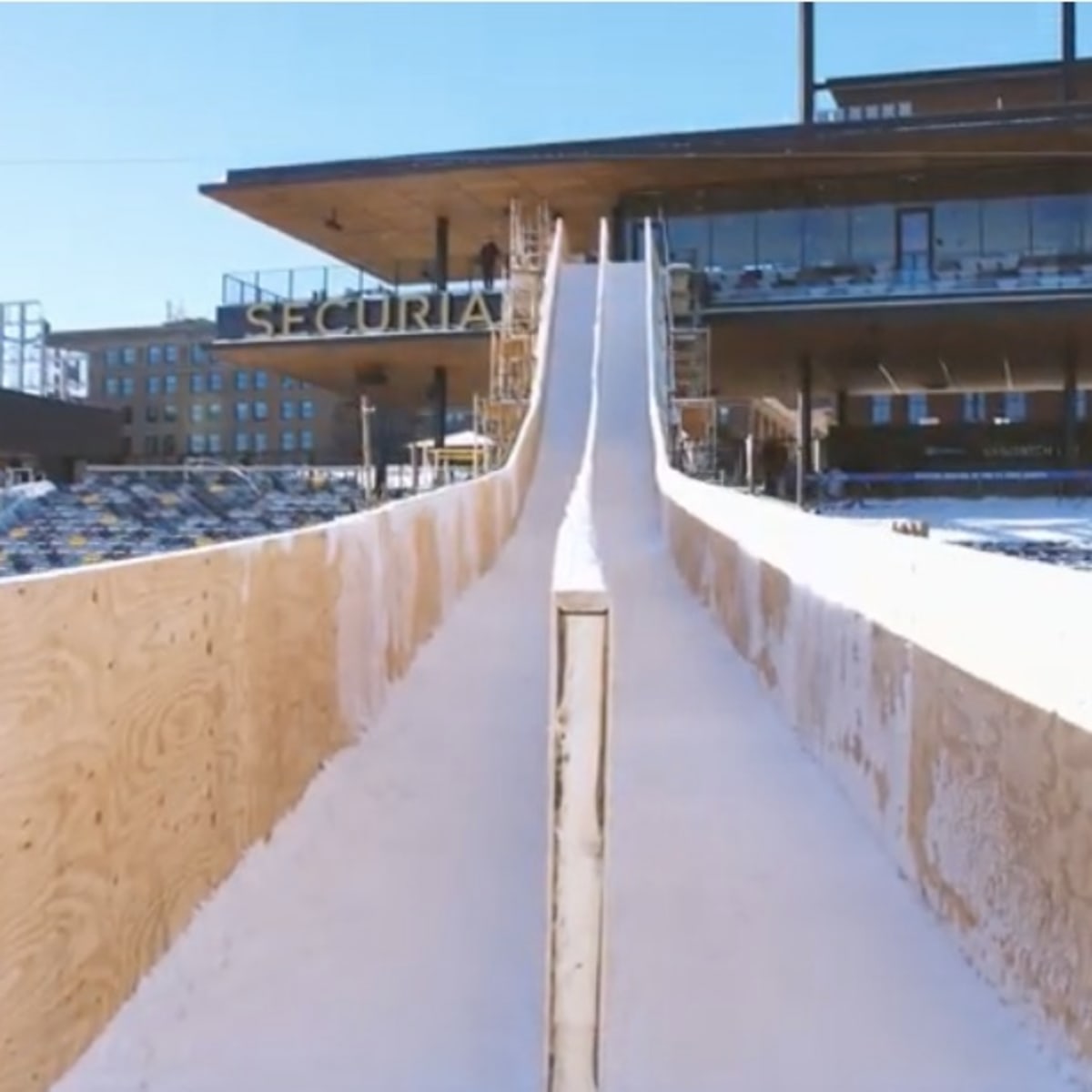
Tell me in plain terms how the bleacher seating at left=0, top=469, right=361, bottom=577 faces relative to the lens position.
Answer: facing the viewer and to the right of the viewer

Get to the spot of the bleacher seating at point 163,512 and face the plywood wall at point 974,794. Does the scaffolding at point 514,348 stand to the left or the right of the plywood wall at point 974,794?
left

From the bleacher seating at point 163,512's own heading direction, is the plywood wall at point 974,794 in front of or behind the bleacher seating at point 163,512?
in front

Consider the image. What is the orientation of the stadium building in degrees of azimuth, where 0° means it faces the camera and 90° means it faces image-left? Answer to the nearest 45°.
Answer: approximately 0°

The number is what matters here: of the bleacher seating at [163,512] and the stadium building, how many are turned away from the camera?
0
